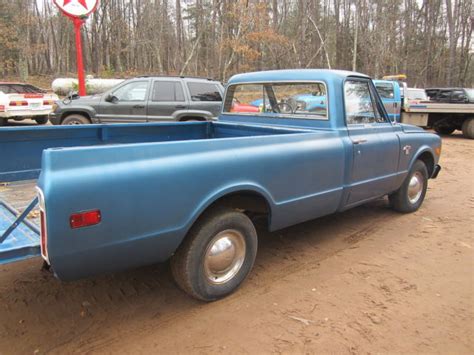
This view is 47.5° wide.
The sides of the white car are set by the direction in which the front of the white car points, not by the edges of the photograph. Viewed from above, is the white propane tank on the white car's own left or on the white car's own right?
on the white car's own right

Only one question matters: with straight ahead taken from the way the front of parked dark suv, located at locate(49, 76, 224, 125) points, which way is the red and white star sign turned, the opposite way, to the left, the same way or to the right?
to the left

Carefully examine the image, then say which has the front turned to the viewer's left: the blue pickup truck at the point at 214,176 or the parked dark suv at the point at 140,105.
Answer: the parked dark suv

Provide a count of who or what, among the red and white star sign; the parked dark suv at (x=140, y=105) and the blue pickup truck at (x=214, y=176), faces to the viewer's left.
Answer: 1

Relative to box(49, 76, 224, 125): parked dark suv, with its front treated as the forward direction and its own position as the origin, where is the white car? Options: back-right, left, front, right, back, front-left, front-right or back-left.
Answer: front-right

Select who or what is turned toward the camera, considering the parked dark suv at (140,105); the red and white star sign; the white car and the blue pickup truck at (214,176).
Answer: the red and white star sign

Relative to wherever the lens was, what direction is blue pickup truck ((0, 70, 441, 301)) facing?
facing away from the viewer and to the right of the viewer

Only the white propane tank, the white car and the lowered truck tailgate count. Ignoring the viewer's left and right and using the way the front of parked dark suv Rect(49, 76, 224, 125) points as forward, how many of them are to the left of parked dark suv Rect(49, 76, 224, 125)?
1

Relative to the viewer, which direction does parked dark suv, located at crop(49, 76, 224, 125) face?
to the viewer's left

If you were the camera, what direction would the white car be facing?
facing away from the viewer and to the left of the viewer
